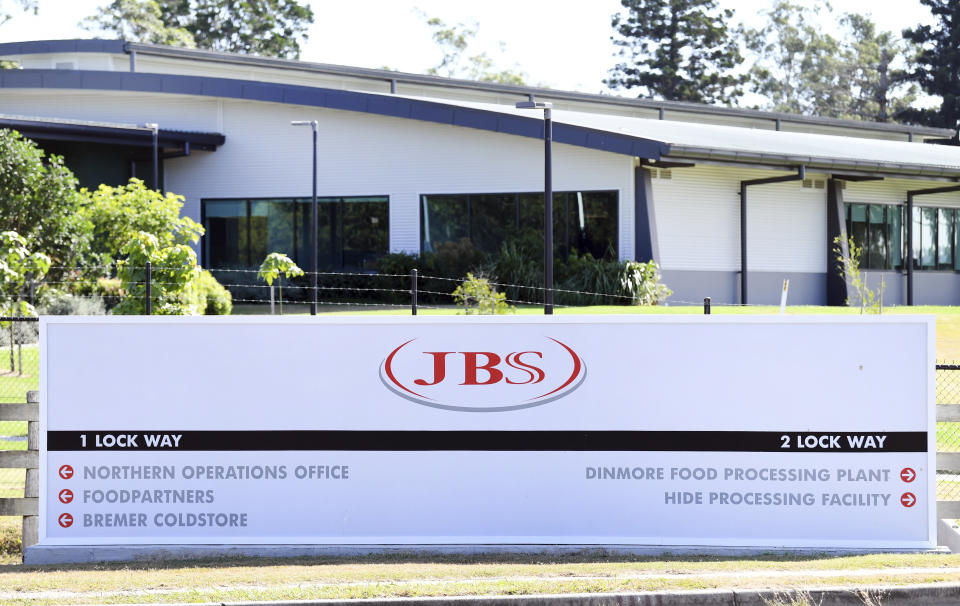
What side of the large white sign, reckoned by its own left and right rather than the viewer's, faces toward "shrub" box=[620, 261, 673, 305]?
back

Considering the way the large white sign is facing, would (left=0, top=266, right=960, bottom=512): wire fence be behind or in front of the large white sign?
behind

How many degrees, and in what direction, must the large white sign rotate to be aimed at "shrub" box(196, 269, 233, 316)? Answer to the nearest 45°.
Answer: approximately 180°

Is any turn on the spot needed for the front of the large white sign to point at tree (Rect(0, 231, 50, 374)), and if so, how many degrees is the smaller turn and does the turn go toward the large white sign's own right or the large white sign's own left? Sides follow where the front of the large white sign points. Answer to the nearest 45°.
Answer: approximately 135° to the large white sign's own right

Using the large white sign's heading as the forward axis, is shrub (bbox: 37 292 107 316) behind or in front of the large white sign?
behind

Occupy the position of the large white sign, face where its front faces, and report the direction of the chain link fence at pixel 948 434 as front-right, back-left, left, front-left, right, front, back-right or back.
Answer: back-left

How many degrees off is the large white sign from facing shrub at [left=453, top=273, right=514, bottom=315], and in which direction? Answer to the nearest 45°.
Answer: approximately 180°

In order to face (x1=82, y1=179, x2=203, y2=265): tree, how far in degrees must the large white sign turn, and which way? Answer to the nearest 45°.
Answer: approximately 135° to its right

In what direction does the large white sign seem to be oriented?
toward the camera

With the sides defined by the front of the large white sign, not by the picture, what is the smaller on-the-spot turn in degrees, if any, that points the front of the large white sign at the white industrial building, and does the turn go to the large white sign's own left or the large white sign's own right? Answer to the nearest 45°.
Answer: approximately 180°

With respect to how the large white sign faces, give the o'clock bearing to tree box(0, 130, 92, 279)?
The tree is roughly at 5 o'clock from the large white sign.
